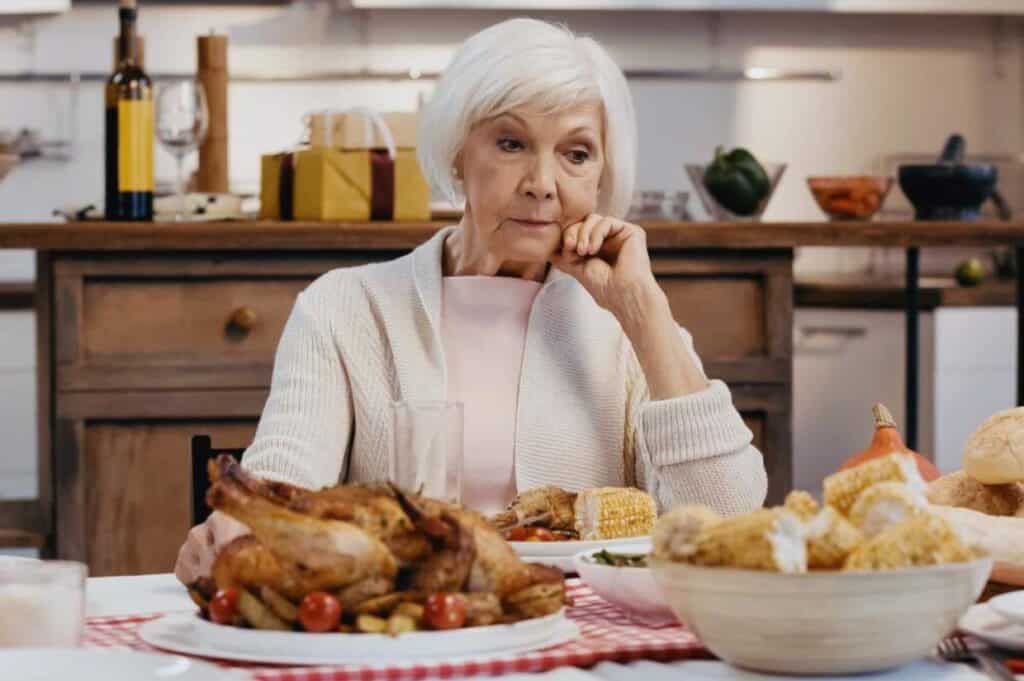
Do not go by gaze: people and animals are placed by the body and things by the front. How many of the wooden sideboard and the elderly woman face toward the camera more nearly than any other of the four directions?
2

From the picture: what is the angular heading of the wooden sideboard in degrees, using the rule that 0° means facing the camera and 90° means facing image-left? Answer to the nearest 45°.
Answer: approximately 0°

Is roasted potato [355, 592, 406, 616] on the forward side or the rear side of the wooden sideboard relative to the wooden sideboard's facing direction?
on the forward side

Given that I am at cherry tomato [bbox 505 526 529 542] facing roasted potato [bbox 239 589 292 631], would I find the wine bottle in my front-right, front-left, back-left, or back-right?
back-right

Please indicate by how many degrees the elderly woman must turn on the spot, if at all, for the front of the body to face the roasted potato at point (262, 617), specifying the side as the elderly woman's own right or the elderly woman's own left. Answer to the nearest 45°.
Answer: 0° — they already face it

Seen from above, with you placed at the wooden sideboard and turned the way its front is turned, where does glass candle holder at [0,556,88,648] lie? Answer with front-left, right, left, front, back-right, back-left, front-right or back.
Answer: front

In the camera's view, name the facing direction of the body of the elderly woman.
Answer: toward the camera

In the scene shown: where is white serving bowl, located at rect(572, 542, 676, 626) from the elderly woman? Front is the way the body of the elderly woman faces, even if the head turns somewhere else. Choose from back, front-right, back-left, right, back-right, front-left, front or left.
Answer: front

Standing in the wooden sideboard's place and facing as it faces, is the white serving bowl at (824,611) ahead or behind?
ahead

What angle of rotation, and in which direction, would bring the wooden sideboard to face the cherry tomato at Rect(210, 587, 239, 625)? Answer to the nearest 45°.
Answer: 0° — it already faces it
